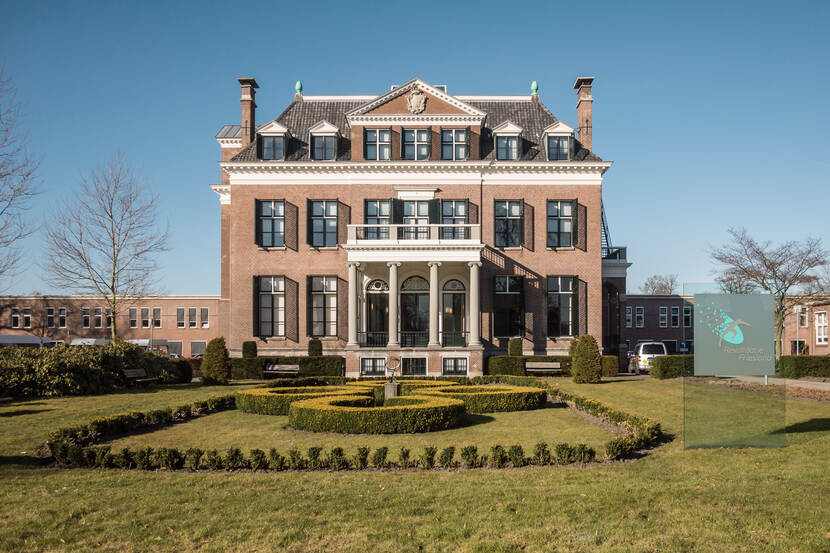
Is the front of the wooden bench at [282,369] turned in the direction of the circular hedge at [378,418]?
yes

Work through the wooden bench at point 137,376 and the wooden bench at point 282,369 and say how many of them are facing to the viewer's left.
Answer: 0

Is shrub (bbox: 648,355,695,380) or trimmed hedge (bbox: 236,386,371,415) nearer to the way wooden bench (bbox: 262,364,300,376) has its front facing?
the trimmed hedge

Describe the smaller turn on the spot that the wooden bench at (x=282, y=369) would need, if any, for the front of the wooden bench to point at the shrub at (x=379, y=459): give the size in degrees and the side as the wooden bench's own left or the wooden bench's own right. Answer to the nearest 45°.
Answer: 0° — it already faces it

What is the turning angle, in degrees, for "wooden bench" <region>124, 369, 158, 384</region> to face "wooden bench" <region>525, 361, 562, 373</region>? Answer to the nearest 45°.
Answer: approximately 45° to its left

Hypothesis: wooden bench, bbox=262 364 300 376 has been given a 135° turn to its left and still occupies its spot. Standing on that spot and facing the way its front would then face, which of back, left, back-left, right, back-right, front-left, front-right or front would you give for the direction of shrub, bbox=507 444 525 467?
back-right

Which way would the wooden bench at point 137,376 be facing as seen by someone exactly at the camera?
facing the viewer and to the right of the viewer

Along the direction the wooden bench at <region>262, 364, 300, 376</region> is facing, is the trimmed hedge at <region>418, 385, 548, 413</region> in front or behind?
in front
